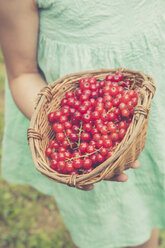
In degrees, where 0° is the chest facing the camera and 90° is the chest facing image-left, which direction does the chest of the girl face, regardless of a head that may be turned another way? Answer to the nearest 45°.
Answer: approximately 0°
